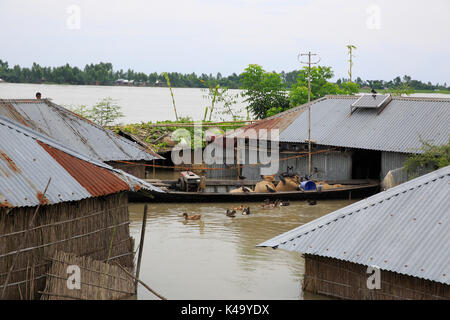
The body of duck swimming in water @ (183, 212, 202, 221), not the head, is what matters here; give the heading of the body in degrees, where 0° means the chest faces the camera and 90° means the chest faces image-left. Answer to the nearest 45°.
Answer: approximately 90°

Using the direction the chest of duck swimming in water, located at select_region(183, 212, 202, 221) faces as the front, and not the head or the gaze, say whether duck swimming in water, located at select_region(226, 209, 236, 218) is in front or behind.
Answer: behind

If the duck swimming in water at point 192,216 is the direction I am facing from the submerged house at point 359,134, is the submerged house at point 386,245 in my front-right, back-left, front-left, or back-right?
front-left

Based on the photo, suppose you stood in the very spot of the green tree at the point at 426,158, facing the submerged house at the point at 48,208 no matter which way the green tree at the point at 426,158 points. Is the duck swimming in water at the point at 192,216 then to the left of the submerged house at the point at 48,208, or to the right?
right

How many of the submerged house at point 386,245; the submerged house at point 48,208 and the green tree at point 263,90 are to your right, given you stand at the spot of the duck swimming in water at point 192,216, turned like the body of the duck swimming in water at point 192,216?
1

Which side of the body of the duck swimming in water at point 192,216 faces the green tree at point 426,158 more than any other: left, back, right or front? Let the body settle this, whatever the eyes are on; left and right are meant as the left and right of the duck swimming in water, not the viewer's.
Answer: back

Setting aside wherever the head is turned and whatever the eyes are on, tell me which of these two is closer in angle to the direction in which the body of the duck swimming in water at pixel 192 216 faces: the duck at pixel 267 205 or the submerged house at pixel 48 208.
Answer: the submerged house

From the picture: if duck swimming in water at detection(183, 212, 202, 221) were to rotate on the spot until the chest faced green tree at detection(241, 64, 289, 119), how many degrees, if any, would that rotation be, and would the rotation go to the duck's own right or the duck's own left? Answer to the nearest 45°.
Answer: approximately 90° to the duck's own right

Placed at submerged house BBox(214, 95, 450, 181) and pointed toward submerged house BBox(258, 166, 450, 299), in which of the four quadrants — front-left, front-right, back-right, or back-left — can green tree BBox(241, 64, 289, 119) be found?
back-right
